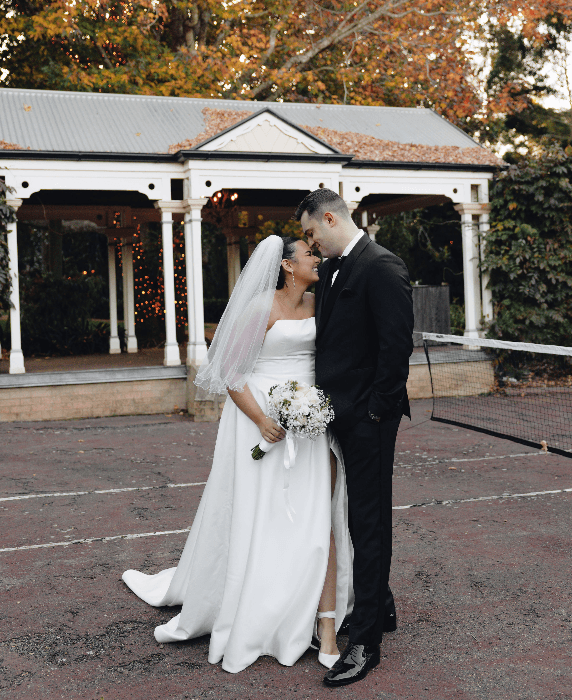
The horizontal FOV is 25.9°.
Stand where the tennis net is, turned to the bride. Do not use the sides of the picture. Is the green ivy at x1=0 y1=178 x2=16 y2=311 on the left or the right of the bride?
right

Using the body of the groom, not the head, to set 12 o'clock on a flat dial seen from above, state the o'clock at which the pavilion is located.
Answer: The pavilion is roughly at 4 o'clock from the groom.

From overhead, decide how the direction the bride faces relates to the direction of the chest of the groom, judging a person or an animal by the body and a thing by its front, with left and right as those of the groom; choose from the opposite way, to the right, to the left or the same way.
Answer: to the left

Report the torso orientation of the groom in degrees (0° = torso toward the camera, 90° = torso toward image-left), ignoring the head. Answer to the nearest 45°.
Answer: approximately 45°

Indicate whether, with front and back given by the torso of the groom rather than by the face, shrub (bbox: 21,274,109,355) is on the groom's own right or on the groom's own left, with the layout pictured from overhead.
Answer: on the groom's own right

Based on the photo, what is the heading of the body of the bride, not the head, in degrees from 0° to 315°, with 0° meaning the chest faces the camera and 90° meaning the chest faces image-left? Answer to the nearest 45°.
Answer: approximately 315°

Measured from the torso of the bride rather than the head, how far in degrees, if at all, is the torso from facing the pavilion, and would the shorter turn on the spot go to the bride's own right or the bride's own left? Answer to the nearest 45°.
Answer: approximately 135° to the bride's own left

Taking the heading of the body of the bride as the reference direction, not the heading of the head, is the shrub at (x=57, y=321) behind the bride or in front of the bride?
behind
